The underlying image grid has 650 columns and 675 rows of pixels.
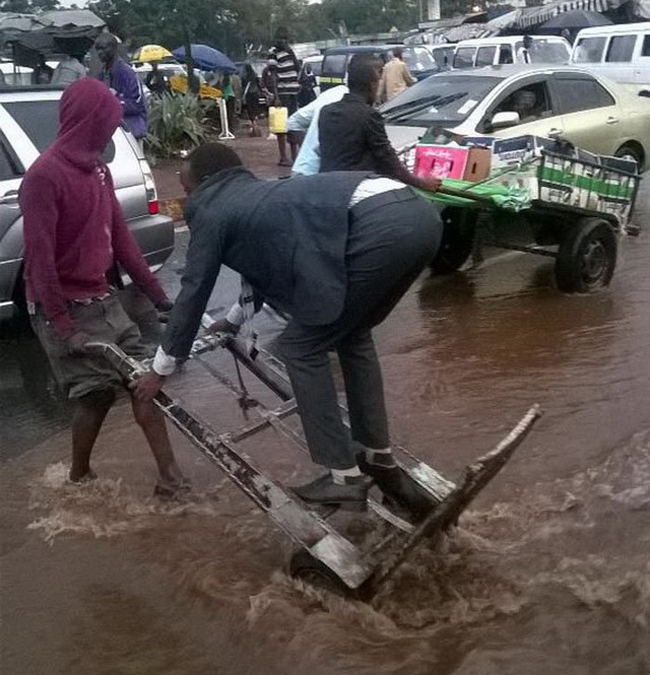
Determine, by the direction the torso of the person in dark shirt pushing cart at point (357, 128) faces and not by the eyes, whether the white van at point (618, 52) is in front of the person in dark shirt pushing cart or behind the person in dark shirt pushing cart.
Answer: in front

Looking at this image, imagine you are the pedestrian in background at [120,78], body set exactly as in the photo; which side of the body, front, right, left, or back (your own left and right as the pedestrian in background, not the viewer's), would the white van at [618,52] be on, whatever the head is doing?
back

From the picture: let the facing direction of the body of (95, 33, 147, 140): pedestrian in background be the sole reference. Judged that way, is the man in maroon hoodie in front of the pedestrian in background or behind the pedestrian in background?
in front

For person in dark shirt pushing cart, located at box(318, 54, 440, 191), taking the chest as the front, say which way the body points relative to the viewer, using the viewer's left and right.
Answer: facing away from the viewer and to the right of the viewer

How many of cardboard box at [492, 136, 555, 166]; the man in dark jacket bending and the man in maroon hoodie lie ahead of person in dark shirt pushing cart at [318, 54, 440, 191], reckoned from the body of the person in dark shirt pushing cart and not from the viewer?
1

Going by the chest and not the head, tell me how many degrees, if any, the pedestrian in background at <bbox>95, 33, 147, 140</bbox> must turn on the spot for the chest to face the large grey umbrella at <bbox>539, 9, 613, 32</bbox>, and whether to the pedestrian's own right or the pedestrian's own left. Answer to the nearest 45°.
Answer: approximately 180°

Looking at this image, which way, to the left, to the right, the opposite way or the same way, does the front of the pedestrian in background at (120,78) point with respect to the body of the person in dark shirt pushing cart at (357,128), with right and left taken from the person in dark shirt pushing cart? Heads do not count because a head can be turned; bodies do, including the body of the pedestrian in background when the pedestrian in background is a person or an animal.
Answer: the opposite way

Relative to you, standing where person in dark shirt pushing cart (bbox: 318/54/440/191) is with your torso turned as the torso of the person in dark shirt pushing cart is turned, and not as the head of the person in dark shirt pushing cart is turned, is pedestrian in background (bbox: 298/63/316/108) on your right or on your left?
on your left

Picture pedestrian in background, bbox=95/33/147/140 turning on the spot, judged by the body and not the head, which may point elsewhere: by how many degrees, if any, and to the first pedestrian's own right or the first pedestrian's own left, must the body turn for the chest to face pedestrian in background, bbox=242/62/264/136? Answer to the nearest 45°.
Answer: approximately 135° to the first pedestrian's own right

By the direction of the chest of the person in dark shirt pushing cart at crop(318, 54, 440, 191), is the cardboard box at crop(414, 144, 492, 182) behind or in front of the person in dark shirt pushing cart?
in front

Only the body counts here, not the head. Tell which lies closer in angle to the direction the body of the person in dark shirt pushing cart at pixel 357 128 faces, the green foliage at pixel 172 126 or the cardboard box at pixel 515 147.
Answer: the cardboard box

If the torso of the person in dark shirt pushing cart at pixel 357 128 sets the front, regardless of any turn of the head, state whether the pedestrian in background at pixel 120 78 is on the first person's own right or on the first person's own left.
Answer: on the first person's own left

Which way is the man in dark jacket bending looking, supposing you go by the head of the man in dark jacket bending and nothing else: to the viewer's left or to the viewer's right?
to the viewer's left
